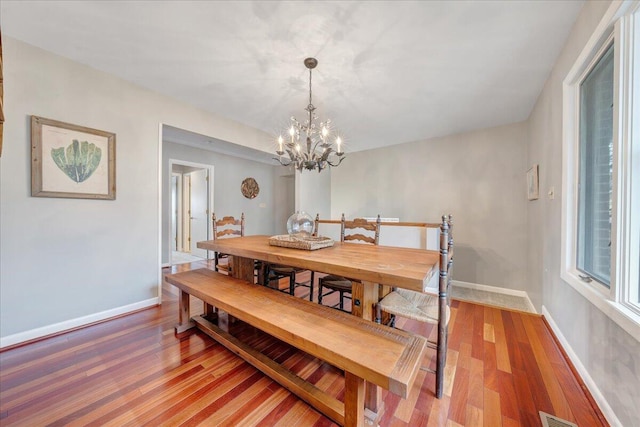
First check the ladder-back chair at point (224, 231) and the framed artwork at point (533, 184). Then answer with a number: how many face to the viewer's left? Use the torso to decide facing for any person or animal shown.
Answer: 1

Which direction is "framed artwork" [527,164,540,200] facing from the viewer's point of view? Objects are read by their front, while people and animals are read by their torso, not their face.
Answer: to the viewer's left

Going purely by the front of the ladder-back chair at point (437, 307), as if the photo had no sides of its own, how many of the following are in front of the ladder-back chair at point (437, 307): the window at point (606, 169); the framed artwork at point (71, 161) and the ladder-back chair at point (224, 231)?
2

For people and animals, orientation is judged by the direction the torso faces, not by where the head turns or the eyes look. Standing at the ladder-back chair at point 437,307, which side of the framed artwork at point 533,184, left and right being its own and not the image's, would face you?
left

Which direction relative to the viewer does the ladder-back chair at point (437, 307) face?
to the viewer's left

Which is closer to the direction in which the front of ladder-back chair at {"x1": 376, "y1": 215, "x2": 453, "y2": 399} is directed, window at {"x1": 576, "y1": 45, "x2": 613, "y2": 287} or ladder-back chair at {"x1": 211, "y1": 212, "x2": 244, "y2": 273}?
the ladder-back chair

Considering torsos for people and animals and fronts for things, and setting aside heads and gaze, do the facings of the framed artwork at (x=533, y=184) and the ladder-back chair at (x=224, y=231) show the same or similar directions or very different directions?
very different directions

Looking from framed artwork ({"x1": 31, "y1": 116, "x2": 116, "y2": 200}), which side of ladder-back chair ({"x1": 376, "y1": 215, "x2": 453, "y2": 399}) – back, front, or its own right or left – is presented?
front

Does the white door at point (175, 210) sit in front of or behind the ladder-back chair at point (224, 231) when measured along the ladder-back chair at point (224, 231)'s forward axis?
behind

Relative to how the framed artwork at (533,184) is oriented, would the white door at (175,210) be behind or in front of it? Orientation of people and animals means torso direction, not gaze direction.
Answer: in front

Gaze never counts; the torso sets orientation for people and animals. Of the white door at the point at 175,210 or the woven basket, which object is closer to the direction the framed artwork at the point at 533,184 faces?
the white door

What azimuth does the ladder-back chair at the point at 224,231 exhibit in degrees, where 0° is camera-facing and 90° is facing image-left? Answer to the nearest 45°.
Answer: approximately 315°
